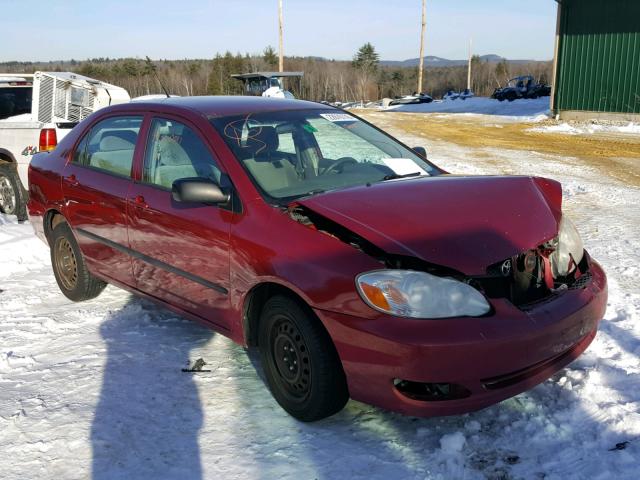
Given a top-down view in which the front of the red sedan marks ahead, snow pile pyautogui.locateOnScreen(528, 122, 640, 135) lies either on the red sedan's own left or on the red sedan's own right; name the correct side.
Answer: on the red sedan's own left

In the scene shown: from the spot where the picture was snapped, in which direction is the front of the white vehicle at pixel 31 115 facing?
facing away from the viewer and to the left of the viewer

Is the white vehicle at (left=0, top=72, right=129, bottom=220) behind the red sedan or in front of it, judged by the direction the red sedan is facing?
behind

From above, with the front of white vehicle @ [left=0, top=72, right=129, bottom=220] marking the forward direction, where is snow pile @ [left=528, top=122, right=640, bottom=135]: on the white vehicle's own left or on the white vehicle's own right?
on the white vehicle's own right

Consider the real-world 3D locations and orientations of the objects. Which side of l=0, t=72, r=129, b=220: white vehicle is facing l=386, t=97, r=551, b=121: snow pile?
right

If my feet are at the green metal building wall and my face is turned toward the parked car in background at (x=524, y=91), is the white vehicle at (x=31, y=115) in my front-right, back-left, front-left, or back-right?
back-left

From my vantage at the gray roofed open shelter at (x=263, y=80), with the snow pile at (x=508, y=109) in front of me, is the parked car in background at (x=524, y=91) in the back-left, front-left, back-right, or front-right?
front-left

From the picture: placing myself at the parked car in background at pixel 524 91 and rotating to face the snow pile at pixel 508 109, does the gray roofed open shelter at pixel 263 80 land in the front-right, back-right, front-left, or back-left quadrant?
front-right

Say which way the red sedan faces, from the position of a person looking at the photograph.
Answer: facing the viewer and to the right of the viewer

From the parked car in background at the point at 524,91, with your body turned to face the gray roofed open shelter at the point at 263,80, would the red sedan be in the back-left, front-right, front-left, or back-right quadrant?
front-left

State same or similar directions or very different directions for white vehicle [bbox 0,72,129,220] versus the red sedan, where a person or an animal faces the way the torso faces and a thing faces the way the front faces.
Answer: very different directions

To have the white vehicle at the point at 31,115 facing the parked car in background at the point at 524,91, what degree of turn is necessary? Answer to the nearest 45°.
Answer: approximately 90° to its right

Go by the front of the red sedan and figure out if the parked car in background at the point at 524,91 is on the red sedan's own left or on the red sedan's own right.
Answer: on the red sedan's own left
